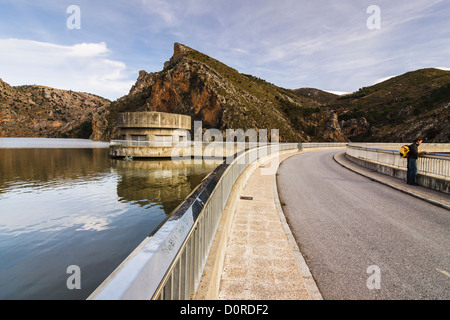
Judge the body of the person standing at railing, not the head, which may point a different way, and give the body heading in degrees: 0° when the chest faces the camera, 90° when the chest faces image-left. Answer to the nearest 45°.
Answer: approximately 270°

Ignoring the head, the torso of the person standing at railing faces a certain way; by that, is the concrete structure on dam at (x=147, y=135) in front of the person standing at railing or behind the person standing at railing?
behind
